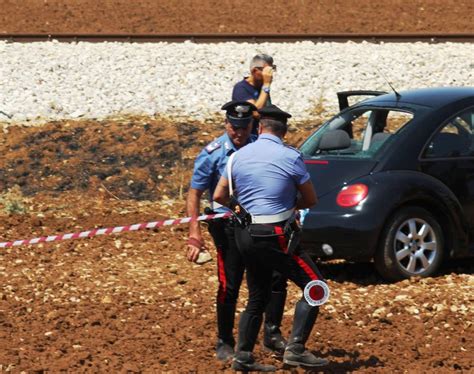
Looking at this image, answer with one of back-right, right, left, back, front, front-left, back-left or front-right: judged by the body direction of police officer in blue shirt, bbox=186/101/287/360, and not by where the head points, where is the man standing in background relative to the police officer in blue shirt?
back-left

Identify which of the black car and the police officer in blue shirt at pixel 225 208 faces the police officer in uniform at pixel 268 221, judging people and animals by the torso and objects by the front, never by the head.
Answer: the police officer in blue shirt

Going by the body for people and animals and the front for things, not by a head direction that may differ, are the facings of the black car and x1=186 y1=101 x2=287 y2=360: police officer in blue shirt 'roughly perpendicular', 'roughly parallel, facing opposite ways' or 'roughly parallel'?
roughly perpendicular

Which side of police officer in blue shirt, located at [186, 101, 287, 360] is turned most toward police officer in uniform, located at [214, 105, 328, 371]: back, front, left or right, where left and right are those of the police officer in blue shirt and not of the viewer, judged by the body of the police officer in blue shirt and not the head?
front

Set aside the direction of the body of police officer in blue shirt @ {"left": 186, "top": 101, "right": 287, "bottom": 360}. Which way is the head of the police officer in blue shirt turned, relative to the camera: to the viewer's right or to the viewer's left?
to the viewer's right

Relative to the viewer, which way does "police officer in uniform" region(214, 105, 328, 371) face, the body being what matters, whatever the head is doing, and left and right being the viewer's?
facing away from the viewer and to the right of the viewer

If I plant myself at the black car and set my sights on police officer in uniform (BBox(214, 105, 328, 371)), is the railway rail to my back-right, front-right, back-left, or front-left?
back-right

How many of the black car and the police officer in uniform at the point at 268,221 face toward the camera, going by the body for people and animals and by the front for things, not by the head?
0

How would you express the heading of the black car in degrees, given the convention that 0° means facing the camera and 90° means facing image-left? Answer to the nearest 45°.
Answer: approximately 225°

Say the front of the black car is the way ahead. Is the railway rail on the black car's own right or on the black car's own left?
on the black car's own left

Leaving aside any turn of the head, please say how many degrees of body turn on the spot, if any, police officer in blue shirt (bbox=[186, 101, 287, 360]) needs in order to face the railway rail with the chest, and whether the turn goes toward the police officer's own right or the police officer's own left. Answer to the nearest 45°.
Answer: approximately 135° to the police officer's own left

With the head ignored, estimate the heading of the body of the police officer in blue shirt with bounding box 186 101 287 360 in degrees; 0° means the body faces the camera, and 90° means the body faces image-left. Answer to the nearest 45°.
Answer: approximately 315°
